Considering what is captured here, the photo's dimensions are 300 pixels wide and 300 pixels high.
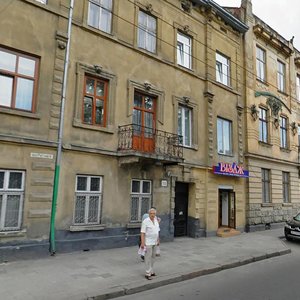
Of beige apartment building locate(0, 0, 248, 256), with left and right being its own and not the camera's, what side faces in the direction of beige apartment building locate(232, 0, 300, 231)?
left

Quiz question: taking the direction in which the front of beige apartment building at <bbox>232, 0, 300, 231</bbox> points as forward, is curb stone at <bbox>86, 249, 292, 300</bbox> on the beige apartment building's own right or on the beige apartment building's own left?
on the beige apartment building's own right

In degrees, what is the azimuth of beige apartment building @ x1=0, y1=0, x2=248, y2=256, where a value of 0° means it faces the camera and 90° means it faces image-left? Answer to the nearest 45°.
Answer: approximately 315°

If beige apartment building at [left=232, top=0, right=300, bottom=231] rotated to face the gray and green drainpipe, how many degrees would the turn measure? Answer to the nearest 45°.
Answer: approximately 90° to its right

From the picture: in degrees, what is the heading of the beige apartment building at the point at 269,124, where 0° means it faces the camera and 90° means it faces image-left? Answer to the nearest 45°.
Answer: approximately 315°

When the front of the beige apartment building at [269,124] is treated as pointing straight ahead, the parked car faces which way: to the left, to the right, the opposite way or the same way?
to the right
